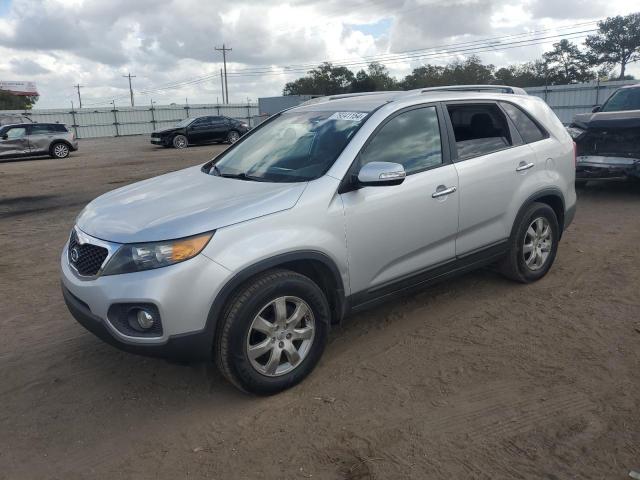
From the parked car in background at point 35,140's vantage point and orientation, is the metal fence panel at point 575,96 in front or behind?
behind

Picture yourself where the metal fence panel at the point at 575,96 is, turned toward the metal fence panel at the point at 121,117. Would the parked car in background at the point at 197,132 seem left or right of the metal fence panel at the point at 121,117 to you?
left

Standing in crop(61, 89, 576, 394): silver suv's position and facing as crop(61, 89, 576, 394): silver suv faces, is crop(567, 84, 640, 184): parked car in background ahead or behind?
behind

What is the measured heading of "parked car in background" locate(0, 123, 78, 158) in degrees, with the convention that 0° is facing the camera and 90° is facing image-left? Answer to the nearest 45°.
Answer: approximately 90°

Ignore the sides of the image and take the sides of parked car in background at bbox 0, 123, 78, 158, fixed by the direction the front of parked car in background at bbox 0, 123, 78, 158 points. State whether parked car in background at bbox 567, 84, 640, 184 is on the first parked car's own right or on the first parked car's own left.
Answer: on the first parked car's own left

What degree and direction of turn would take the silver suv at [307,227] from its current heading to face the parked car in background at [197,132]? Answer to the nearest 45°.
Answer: approximately 135° to its right

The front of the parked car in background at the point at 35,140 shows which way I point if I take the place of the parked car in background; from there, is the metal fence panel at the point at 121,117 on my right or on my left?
on my right

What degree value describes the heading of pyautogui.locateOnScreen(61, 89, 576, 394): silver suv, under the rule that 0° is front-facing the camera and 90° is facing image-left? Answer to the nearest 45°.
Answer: approximately 45°

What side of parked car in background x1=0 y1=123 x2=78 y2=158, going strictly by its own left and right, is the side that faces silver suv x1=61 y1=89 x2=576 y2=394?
left

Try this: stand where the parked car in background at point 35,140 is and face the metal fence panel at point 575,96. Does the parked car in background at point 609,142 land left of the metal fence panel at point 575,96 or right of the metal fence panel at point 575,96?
right

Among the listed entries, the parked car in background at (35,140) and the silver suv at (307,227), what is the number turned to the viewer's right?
0

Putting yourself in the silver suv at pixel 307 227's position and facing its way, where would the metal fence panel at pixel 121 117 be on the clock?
The metal fence panel is roughly at 4 o'clock from the silver suv.
